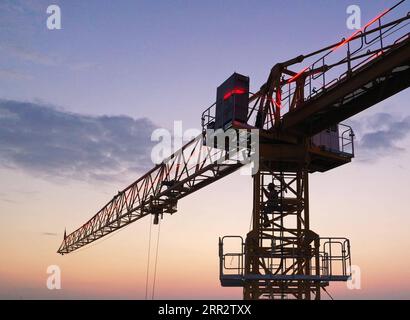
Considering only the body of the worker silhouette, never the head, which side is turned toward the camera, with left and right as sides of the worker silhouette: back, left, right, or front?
left
